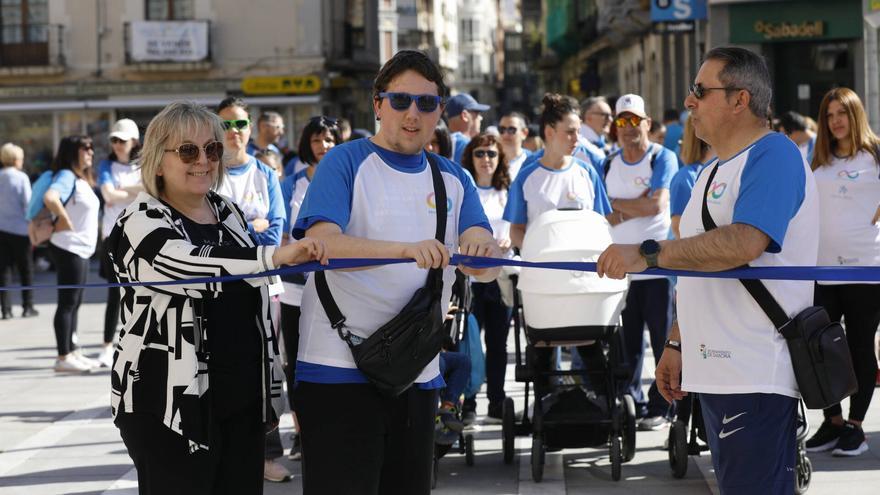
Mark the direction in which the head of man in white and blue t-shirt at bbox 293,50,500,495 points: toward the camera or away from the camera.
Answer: toward the camera

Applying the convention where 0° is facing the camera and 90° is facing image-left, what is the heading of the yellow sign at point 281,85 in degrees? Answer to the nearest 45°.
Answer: approximately 0°

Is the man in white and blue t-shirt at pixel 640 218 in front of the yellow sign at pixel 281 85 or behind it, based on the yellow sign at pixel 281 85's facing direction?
in front

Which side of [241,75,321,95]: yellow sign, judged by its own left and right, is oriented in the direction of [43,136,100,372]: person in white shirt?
front

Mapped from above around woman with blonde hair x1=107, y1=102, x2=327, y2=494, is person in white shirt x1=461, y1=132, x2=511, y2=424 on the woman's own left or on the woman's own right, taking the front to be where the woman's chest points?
on the woman's own left

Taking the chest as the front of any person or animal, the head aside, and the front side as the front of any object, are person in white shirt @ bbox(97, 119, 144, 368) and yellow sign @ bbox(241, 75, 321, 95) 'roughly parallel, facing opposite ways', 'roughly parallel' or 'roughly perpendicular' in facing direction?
roughly parallel

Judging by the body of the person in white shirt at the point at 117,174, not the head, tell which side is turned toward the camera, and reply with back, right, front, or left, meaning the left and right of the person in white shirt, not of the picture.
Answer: front

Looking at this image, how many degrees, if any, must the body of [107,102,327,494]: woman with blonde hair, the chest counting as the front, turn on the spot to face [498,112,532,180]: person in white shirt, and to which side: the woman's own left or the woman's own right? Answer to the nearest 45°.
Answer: approximately 135° to the woman's own left

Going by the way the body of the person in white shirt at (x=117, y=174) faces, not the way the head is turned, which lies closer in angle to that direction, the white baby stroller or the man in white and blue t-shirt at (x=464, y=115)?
the white baby stroller

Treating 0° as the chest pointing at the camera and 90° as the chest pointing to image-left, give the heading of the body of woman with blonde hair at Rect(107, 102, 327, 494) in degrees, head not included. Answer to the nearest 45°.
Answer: approximately 315°

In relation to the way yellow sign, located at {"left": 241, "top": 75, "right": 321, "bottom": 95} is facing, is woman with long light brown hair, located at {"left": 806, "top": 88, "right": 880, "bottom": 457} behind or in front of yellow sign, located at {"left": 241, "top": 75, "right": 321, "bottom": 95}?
in front

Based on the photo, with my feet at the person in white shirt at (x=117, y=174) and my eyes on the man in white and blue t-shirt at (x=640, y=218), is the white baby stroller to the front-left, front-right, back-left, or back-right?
front-right
